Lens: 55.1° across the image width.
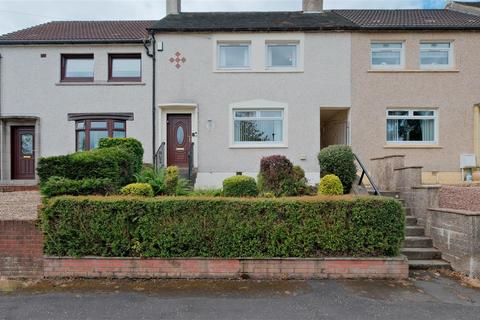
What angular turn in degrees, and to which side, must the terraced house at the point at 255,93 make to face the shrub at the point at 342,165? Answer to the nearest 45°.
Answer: approximately 45° to its left

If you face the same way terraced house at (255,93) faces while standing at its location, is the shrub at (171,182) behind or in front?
in front

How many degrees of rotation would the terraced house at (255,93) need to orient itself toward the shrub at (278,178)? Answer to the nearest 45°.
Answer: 0° — it already faces it

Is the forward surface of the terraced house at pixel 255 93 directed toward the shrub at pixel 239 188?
yes

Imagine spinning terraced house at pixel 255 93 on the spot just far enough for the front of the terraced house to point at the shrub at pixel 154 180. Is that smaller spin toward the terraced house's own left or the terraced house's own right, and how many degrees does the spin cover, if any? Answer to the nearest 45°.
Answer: approximately 45° to the terraced house's own right

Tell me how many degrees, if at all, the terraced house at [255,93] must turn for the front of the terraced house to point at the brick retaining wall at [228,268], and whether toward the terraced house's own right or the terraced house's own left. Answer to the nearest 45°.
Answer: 0° — it already faces it

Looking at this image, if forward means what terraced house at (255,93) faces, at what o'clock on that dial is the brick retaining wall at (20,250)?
The brick retaining wall is roughly at 1 o'clock from the terraced house.

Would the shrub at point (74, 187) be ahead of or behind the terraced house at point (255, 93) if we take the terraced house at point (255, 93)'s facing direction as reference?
ahead

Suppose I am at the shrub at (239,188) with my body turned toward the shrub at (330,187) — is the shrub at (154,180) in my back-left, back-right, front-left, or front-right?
back-left

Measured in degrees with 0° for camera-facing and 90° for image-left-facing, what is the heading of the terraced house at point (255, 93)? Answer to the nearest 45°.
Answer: approximately 0°
